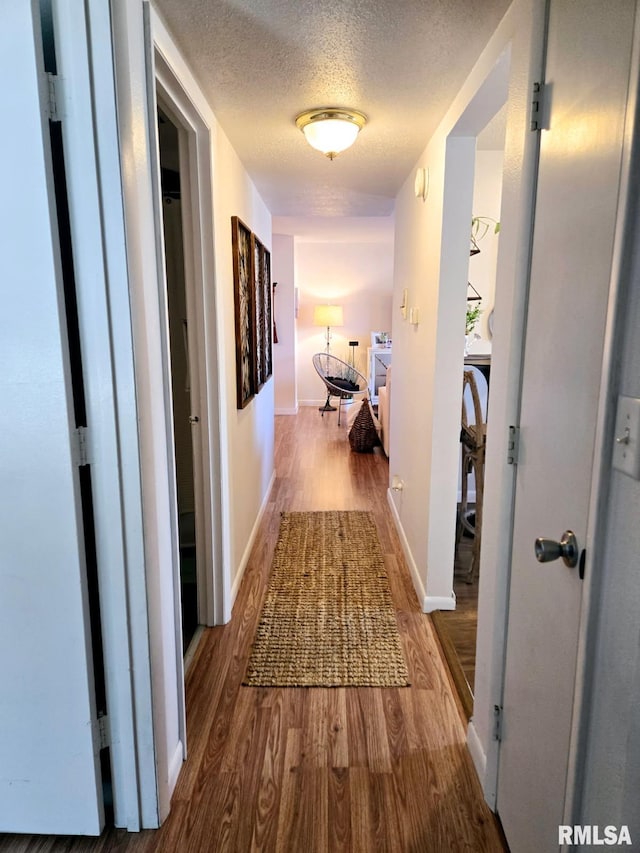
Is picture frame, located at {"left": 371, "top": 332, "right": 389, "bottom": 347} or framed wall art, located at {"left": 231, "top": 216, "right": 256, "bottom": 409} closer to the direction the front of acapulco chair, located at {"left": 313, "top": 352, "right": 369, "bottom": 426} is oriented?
the framed wall art

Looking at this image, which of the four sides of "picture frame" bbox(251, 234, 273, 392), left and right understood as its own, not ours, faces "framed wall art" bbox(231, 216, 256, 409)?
right

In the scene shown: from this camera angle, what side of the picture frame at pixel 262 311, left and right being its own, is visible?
right

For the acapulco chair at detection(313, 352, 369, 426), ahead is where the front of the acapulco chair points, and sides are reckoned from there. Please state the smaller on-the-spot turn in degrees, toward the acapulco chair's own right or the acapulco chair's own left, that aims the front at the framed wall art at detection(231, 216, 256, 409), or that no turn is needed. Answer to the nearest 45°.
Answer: approximately 45° to the acapulco chair's own right

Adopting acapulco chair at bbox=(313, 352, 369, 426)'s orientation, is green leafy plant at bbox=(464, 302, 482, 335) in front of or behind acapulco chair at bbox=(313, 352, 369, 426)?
in front

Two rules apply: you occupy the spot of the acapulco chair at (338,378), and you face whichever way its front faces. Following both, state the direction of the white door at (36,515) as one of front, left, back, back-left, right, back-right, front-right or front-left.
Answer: front-right

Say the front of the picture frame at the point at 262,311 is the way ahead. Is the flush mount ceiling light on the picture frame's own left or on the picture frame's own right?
on the picture frame's own right

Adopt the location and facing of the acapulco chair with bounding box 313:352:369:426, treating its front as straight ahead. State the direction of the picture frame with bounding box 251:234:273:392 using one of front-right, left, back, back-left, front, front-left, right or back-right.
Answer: front-right

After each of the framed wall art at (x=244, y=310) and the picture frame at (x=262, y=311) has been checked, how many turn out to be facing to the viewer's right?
2

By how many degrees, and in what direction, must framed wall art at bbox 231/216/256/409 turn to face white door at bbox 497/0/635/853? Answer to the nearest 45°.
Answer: approximately 90° to its right

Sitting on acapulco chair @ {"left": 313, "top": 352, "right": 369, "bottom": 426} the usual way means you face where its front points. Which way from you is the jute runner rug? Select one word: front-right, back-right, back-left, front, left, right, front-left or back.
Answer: front-right

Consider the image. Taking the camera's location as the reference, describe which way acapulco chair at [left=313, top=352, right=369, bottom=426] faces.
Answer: facing the viewer and to the right of the viewer

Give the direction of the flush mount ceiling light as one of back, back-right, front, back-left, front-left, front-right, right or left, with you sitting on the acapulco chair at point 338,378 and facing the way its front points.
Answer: front-right

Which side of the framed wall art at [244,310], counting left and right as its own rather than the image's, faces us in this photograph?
right

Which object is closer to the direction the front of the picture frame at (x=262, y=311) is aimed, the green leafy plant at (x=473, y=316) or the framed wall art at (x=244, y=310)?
the green leafy plant
